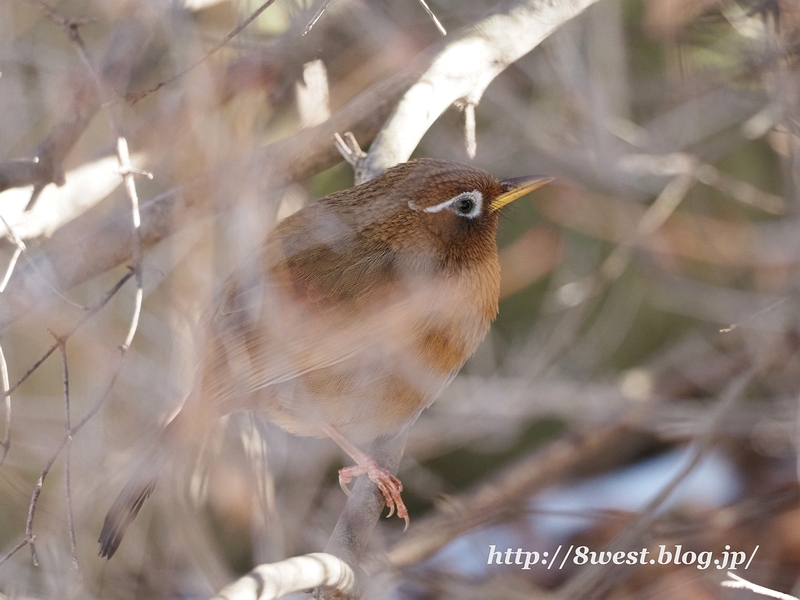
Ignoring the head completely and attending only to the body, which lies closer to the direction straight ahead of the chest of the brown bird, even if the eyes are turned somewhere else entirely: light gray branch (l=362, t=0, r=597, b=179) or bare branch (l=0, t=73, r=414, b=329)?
the light gray branch

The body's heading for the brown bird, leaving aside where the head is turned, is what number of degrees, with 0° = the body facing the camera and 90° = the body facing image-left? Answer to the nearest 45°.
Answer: approximately 270°

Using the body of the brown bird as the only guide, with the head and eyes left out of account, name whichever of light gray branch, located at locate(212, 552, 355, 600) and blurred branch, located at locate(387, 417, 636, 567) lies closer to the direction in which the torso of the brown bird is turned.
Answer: the blurred branch

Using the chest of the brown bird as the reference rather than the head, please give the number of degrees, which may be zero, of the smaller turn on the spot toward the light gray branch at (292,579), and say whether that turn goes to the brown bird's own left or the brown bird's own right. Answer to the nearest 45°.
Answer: approximately 90° to the brown bird's own right

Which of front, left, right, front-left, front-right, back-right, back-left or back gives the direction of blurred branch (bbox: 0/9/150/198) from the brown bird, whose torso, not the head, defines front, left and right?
back-left
